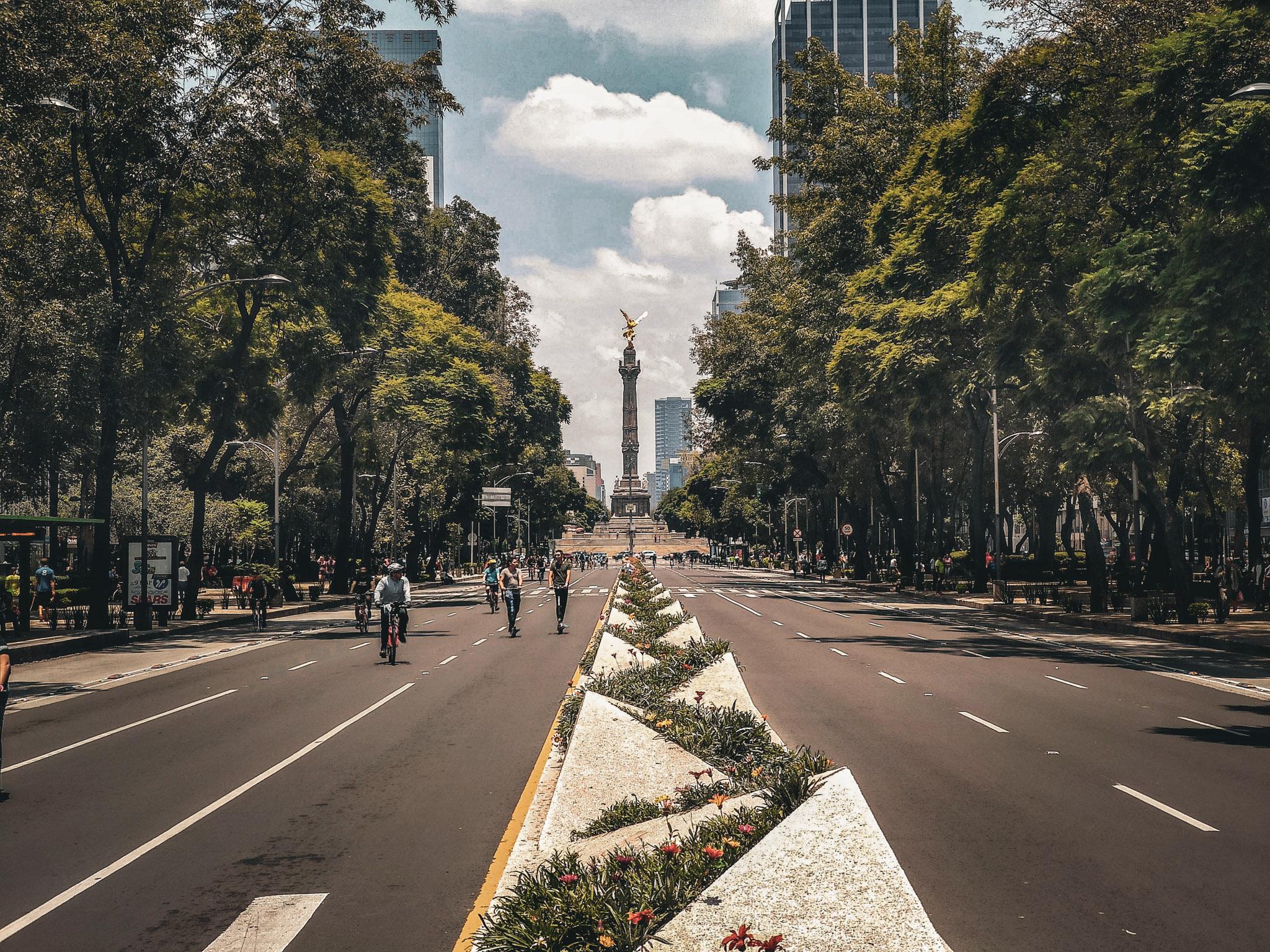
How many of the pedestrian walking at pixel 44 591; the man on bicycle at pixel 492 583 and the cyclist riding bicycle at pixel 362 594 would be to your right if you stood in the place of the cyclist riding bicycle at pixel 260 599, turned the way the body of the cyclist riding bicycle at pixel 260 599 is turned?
1

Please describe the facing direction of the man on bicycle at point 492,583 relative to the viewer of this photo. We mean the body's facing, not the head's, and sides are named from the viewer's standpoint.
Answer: facing the viewer

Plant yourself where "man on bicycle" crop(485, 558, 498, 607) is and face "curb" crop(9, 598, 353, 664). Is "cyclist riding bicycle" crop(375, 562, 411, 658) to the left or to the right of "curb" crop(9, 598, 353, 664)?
left

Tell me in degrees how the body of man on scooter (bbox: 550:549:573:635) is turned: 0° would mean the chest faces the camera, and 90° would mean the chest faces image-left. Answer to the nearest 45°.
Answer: approximately 0°

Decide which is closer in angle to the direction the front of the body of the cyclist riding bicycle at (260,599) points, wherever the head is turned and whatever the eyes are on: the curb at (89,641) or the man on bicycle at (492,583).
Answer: the curb

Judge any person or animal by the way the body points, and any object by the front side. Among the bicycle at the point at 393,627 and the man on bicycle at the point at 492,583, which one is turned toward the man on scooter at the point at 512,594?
the man on bicycle at the point at 492,583

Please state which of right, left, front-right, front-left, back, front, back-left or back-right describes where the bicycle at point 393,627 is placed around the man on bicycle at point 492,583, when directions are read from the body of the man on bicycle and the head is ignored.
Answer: front

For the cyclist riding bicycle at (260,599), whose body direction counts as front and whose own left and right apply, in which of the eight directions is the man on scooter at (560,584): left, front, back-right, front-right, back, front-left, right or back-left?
front-left

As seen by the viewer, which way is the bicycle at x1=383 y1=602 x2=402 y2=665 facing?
toward the camera

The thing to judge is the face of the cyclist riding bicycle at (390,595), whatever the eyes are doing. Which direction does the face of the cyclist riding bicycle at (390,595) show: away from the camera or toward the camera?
toward the camera

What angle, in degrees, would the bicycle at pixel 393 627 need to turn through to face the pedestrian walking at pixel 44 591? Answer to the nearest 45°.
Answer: approximately 135° to its right

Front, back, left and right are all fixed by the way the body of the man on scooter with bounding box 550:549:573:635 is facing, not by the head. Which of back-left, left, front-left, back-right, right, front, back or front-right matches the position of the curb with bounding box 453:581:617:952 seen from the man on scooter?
front

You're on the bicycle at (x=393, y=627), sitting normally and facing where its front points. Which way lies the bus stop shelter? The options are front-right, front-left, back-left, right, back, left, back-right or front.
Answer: back-right
